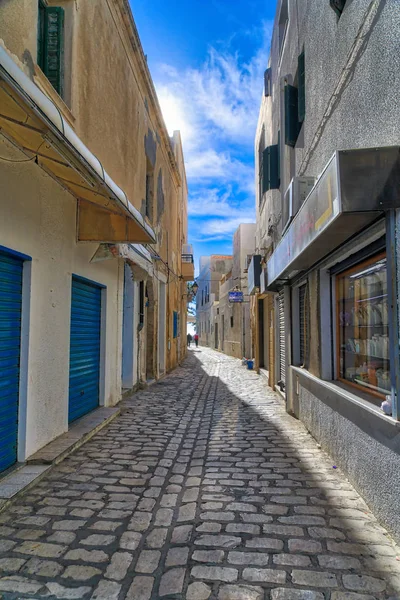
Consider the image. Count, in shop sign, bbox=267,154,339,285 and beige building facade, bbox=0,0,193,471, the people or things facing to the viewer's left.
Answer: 1

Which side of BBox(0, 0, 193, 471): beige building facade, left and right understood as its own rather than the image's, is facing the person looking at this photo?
right

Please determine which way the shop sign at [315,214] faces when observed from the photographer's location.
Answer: facing to the left of the viewer

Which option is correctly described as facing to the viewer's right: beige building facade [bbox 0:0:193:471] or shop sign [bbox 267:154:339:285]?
the beige building facade

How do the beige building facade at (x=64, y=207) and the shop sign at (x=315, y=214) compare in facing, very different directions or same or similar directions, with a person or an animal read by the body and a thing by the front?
very different directions

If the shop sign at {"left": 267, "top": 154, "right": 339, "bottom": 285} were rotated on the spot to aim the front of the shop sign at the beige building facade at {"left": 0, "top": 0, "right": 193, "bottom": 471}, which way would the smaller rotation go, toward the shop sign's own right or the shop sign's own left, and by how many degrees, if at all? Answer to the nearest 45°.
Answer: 0° — it already faces it
